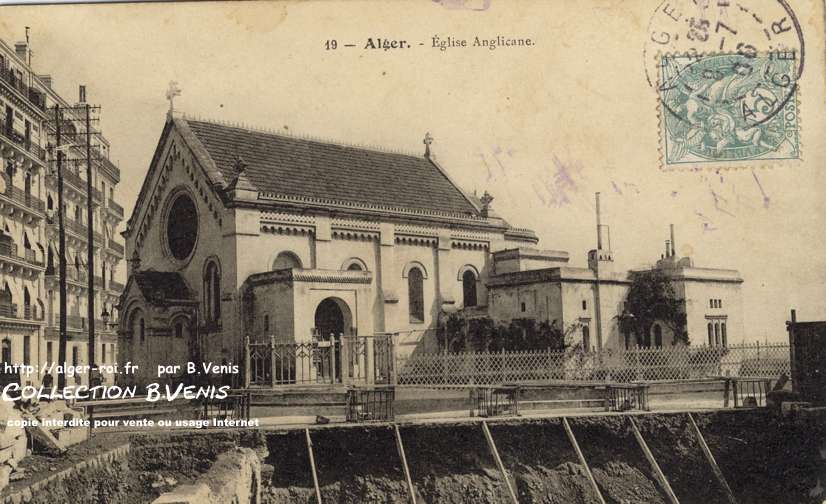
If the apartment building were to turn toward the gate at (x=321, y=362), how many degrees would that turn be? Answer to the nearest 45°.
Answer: approximately 45° to its left

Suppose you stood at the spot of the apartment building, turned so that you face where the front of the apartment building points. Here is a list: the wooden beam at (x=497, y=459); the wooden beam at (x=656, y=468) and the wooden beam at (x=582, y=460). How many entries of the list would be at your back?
0

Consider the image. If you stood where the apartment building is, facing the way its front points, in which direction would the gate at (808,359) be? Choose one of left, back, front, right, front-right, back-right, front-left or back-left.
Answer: front

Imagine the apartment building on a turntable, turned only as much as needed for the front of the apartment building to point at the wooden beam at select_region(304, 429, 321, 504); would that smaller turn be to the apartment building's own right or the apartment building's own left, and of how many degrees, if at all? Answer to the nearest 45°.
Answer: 0° — it already faces it

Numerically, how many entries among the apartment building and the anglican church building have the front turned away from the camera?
0

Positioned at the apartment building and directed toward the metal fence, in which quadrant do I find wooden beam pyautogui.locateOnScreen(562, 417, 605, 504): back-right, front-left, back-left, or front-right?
front-right

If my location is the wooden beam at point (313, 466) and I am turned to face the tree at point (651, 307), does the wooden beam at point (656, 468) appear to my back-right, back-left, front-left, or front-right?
front-right

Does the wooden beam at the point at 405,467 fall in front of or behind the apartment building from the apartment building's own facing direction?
in front

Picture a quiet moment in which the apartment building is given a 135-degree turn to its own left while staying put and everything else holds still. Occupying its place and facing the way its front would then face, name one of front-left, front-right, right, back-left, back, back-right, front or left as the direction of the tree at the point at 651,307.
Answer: right

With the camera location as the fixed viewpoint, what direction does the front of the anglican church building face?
facing the viewer and to the left of the viewer

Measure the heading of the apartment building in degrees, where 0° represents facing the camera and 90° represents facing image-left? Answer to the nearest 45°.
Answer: approximately 315°

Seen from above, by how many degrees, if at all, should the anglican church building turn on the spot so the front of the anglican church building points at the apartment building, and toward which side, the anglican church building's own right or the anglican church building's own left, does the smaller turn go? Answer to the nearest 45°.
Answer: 0° — it already faces it

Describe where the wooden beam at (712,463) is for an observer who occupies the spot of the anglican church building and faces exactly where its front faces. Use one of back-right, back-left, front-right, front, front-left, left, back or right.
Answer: left

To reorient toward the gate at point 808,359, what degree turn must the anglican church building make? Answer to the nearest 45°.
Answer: approximately 90° to its left

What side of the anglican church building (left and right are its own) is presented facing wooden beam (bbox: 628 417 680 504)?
left

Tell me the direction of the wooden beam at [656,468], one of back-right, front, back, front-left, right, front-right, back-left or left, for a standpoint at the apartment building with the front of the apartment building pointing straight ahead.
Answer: front
